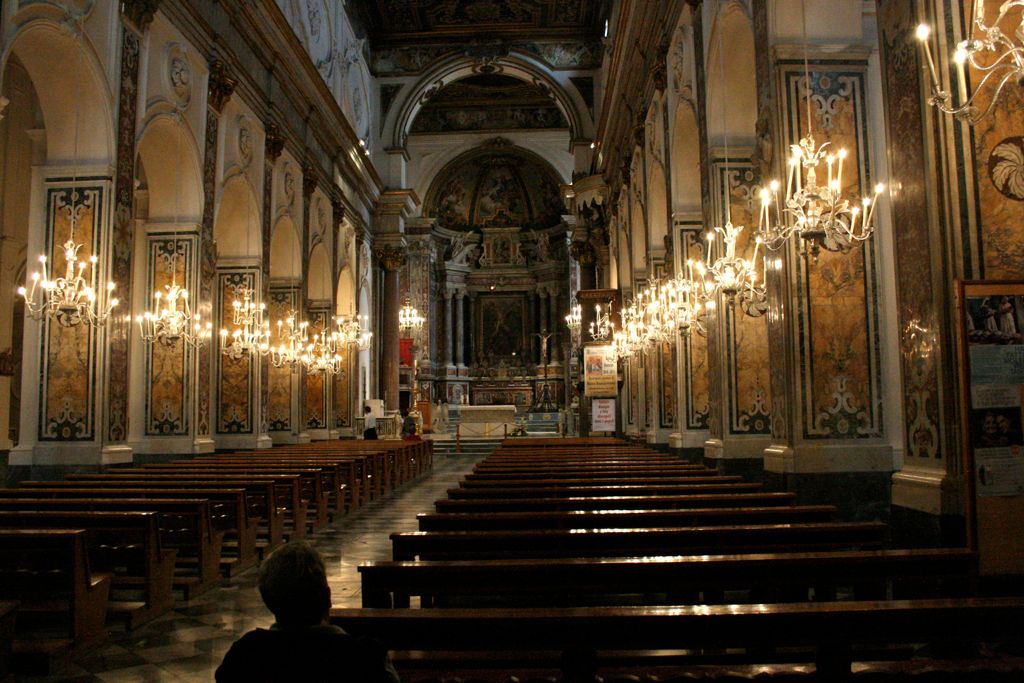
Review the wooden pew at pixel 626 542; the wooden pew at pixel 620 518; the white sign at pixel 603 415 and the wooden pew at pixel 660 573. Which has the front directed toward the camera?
the white sign

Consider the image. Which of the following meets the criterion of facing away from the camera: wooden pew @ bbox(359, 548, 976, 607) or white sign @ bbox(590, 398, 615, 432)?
the wooden pew

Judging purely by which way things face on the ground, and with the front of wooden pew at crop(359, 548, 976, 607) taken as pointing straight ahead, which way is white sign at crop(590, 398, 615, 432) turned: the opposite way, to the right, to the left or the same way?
the opposite way

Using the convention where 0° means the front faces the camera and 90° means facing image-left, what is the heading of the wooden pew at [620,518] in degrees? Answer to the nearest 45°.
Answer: approximately 180°

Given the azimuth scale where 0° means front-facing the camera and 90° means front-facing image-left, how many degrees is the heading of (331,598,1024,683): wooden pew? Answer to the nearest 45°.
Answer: approximately 180°

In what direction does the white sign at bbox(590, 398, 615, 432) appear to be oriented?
toward the camera

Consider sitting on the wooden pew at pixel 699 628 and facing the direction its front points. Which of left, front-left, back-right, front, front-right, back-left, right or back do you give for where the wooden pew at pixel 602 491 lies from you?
front

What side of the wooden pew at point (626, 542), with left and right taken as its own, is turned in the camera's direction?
back

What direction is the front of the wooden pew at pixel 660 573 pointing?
away from the camera

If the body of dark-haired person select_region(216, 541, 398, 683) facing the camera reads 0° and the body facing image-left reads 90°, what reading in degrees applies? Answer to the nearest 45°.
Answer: approximately 180°

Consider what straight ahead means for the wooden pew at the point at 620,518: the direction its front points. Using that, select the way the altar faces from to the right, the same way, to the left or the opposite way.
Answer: the opposite way

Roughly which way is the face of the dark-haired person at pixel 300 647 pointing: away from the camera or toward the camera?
away from the camera

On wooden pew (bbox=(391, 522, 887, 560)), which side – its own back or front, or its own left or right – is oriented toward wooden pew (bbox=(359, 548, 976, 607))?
back

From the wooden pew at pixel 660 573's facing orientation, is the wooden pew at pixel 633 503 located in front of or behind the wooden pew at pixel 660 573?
in front

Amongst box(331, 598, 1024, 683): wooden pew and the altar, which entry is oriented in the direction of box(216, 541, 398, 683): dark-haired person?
the altar

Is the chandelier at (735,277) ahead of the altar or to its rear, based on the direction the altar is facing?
ahead

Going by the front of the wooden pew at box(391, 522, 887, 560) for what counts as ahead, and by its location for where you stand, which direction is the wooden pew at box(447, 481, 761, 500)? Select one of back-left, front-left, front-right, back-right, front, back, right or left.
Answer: front
